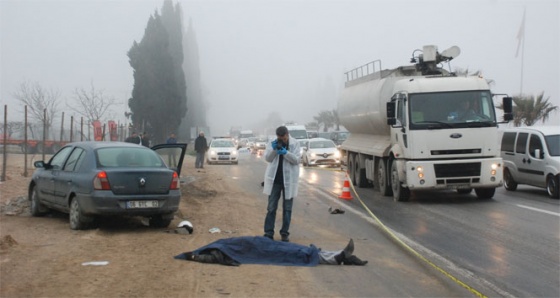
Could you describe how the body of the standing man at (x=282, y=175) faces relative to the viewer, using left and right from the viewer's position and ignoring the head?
facing the viewer

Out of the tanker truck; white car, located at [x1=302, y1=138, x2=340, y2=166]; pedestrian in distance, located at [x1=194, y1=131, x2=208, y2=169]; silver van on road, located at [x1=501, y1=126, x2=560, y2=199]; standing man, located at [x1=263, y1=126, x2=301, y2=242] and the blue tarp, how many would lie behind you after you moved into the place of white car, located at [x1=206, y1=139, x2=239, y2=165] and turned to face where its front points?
0

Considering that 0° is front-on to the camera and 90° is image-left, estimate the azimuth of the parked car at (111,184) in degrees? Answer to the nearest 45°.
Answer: approximately 135°

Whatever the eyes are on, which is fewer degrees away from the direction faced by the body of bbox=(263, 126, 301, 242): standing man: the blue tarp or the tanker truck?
the blue tarp

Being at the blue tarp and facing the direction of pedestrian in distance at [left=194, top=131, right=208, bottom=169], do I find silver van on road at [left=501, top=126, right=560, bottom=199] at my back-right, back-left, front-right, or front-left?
front-right

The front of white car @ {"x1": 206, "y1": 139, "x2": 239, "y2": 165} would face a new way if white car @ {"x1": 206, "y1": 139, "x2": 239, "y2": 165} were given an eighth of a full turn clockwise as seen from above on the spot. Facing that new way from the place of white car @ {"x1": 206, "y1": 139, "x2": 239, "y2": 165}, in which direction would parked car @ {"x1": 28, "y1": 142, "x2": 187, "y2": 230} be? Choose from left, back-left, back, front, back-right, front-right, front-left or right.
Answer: front-left

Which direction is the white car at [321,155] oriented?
toward the camera

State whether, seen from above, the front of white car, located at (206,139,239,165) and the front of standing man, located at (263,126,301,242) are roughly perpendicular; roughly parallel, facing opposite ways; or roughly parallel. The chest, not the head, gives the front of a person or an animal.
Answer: roughly parallel

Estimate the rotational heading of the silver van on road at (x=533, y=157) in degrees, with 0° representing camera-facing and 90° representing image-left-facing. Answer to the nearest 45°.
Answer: approximately 315°

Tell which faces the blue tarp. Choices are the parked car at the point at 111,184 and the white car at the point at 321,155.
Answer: the white car

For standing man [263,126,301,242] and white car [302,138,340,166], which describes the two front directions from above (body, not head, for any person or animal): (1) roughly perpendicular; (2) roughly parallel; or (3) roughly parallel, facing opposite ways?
roughly parallel

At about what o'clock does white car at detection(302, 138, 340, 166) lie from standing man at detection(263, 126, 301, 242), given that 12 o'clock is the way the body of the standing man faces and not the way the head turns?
The white car is roughly at 6 o'clock from the standing man.

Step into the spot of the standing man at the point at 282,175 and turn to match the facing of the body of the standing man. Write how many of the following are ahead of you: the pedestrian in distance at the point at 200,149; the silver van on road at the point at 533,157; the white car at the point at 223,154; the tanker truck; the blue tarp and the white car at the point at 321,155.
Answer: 1

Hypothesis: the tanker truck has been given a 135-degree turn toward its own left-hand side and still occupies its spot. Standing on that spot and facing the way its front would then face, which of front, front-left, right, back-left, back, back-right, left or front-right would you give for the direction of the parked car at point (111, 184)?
back-left

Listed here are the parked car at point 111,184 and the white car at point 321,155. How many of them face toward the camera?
1

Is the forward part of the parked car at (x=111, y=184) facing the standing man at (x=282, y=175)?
no

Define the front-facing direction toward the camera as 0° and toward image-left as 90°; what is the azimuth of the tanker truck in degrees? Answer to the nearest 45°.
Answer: approximately 315°
